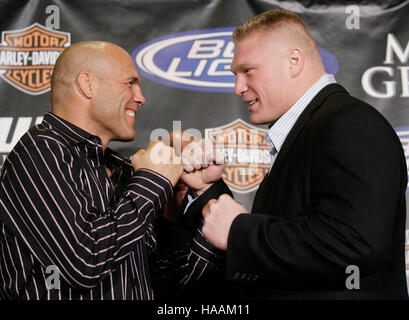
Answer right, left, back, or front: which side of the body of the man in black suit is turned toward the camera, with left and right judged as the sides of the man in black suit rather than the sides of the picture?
left

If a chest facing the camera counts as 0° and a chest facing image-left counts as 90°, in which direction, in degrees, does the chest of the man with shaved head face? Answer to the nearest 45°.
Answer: approximately 270°

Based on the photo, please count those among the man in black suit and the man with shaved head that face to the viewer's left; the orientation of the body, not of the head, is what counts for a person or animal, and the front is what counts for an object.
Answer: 1

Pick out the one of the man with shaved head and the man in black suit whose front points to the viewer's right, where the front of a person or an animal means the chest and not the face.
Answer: the man with shaved head

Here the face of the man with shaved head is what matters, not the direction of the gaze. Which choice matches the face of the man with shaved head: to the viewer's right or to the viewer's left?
to the viewer's right

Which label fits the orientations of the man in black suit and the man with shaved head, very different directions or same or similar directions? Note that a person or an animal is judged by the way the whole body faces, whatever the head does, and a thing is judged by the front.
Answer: very different directions

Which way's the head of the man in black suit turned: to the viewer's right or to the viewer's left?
to the viewer's left
